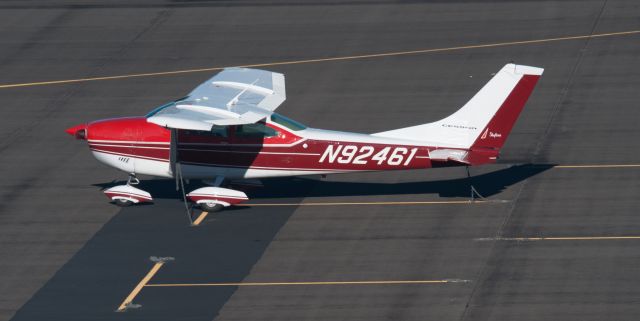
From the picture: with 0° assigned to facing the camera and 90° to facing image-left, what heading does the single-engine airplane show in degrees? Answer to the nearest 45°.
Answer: approximately 90°
